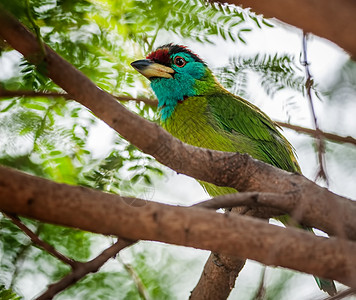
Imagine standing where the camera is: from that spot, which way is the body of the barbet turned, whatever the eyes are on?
to the viewer's left
